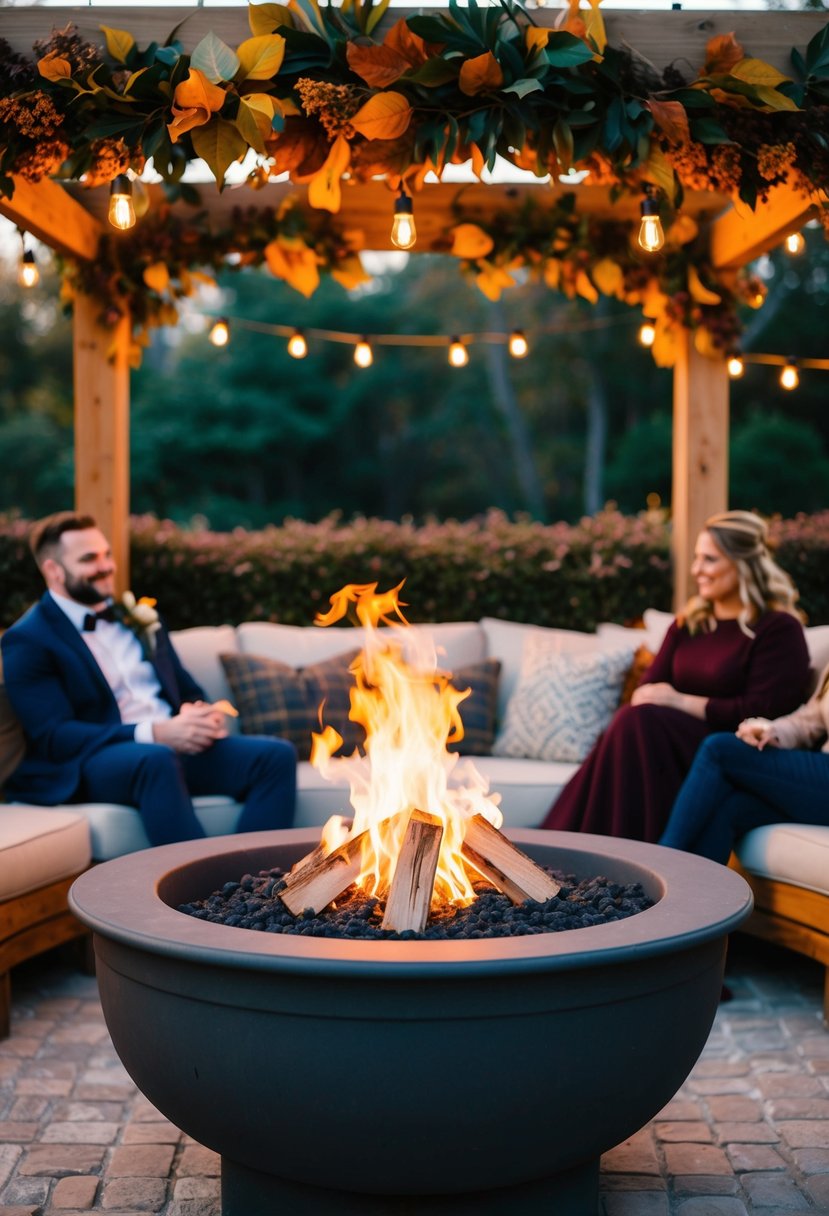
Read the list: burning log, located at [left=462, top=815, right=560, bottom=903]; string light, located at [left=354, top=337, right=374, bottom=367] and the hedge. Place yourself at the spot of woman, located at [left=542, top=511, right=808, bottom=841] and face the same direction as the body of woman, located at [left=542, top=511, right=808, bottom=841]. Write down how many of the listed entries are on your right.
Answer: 2

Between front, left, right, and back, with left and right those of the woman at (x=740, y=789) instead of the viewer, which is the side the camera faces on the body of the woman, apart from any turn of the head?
left

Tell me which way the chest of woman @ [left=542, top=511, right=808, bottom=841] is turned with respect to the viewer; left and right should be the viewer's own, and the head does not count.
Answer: facing the viewer and to the left of the viewer

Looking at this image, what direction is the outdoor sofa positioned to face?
toward the camera

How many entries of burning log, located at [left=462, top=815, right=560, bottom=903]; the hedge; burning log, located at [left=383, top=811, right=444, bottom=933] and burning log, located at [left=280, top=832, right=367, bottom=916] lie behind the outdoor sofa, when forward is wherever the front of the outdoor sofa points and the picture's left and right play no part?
1

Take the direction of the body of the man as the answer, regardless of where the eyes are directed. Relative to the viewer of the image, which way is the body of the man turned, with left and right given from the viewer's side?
facing the viewer and to the right of the viewer

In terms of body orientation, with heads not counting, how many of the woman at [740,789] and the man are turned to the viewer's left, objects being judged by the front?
1

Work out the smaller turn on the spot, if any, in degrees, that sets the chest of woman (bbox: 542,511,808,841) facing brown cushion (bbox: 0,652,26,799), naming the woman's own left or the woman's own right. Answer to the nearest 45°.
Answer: approximately 45° to the woman's own right
